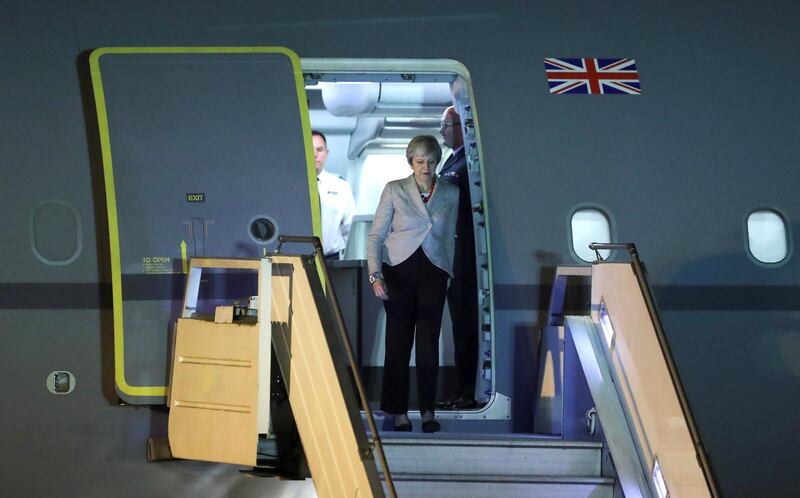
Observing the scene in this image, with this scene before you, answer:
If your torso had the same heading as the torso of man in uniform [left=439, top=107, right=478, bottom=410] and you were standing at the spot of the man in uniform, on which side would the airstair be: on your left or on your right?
on your left

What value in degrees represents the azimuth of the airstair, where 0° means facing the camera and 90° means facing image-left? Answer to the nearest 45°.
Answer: approximately 0°

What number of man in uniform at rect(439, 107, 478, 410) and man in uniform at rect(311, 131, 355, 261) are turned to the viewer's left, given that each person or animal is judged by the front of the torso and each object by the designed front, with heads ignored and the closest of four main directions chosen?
1

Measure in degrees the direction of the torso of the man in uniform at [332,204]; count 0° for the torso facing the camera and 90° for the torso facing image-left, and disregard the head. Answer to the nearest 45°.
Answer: approximately 0°

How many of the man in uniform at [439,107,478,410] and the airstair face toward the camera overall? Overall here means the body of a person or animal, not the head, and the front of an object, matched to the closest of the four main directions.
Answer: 1

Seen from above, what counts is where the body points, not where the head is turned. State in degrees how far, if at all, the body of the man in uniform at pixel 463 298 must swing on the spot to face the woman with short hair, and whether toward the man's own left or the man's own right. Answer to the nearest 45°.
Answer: approximately 45° to the man's own left
